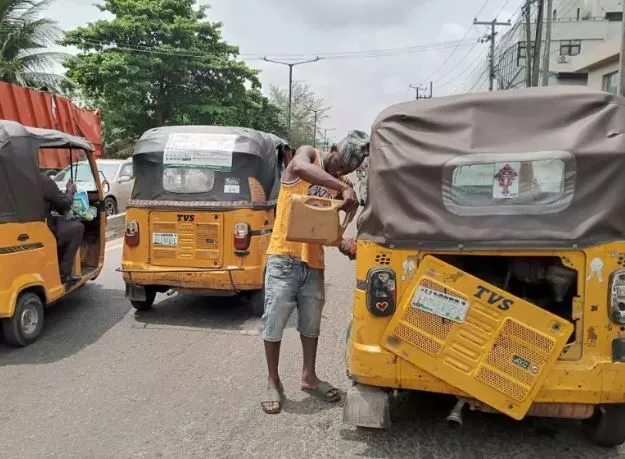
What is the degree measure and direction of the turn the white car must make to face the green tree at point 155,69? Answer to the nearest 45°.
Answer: approximately 135° to its right

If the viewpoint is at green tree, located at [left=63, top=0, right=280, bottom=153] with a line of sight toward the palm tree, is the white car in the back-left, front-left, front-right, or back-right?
front-left

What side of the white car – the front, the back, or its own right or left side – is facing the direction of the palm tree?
right

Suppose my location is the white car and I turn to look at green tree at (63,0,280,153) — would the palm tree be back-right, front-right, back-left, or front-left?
front-left

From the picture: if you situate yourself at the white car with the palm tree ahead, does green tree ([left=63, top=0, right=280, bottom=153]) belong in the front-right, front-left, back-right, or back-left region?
front-right

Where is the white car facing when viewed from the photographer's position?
facing the viewer and to the left of the viewer
